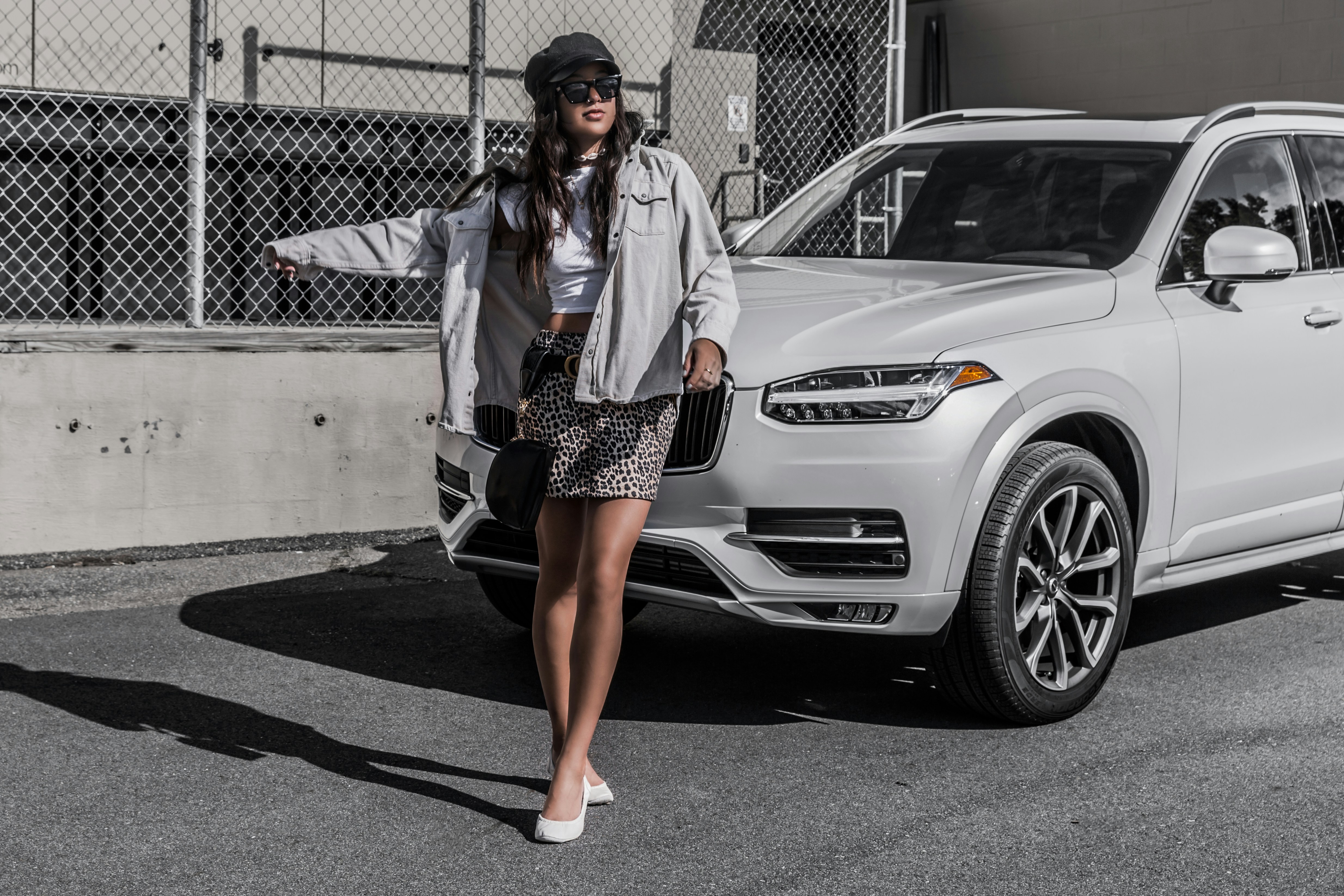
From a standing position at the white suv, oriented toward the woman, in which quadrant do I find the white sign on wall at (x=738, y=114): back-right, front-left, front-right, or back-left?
back-right

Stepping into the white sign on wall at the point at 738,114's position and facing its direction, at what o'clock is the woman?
The woman is roughly at 12 o'clock from the white sign on wall.

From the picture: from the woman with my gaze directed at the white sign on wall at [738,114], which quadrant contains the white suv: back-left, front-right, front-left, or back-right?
front-right

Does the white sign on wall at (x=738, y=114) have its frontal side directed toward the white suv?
yes

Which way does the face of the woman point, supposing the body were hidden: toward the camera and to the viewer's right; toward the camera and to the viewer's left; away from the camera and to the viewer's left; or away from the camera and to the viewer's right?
toward the camera and to the viewer's right

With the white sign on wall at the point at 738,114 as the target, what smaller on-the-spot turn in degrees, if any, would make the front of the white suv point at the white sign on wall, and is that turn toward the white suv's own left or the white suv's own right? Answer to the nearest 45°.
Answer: approximately 135° to the white suv's own right

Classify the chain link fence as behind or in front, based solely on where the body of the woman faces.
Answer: behind

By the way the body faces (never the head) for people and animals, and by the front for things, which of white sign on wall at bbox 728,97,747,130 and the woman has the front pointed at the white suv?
the white sign on wall

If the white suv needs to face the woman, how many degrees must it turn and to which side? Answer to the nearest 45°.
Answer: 0° — it already faces them

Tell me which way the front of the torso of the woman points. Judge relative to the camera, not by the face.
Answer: toward the camera

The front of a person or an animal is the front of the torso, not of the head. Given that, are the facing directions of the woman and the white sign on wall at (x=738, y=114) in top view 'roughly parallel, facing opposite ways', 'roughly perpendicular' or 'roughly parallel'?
roughly parallel

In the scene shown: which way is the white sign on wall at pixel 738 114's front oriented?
toward the camera

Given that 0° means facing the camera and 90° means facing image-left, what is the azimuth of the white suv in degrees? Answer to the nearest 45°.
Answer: approximately 45°
